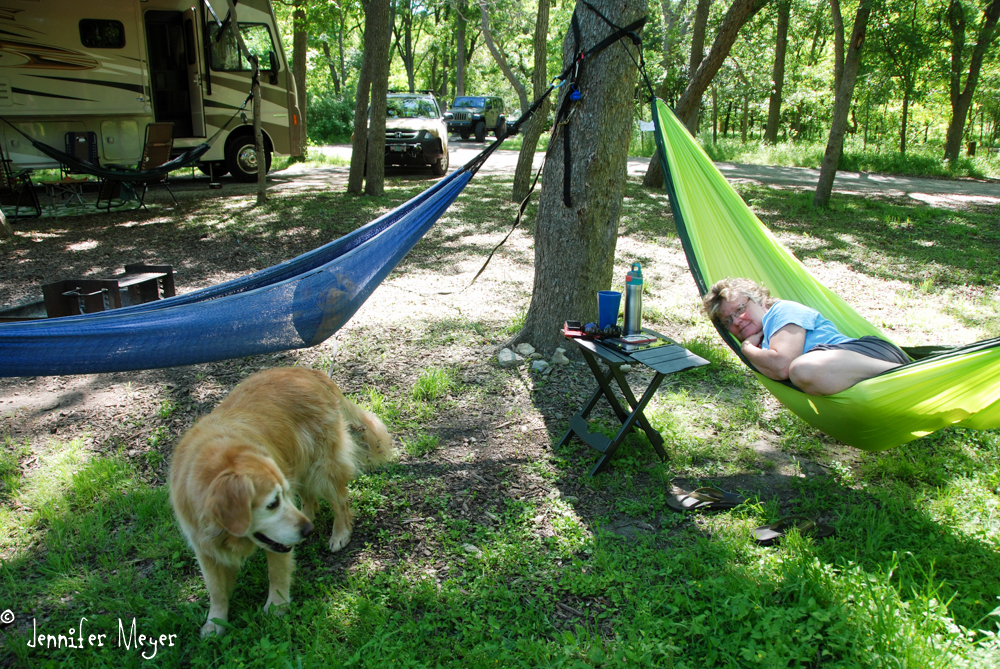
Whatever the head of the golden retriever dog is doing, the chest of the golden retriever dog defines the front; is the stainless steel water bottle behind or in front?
behind

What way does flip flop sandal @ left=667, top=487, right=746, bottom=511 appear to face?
to the viewer's left

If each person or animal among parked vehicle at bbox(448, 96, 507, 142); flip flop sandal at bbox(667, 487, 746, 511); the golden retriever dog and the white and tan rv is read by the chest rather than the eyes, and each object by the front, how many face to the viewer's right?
1

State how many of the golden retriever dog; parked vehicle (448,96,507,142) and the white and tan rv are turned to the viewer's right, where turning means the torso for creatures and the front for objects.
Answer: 1

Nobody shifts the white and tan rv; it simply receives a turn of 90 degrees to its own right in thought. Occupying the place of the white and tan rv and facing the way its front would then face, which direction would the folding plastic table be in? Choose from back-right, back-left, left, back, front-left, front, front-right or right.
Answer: front

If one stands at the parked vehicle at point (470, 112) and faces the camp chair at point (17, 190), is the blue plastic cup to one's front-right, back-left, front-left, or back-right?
front-left

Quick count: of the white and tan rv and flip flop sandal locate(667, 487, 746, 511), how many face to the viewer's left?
1

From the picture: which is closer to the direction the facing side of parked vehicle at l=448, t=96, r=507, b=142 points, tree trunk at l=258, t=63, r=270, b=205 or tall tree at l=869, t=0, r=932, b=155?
the tree trunk

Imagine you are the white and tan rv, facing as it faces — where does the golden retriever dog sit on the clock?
The golden retriever dog is roughly at 3 o'clock from the white and tan rv.

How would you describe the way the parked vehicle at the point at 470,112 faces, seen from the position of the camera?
facing the viewer and to the left of the viewer

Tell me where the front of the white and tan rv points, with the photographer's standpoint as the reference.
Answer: facing to the right of the viewer
